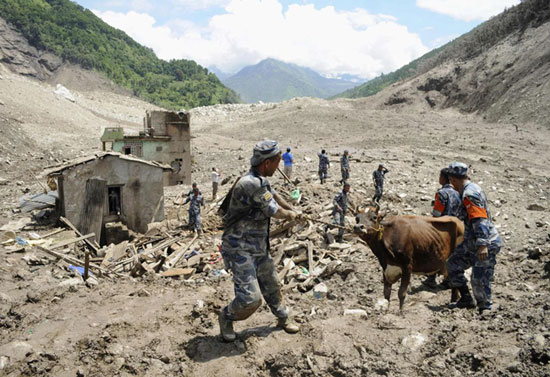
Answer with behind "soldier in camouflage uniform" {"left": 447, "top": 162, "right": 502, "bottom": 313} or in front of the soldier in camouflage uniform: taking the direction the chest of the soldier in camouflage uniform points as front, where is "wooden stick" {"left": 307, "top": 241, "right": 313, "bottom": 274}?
in front

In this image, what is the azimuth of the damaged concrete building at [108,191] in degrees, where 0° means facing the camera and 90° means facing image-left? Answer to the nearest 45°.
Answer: approximately 0°

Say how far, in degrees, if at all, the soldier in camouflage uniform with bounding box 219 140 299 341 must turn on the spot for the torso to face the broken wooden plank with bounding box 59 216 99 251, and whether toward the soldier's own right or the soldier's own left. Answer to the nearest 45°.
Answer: approximately 135° to the soldier's own left

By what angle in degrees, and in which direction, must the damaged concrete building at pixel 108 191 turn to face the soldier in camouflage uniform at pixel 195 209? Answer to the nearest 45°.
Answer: approximately 45° to its left

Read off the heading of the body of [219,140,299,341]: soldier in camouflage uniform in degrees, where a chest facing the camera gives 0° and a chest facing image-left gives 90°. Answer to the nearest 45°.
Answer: approximately 270°

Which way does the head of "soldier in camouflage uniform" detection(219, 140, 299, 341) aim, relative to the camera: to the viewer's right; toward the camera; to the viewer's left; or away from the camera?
to the viewer's right

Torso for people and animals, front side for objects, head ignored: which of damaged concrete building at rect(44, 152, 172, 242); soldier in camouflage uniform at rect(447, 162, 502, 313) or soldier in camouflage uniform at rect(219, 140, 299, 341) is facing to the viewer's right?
soldier in camouflage uniform at rect(219, 140, 299, 341)

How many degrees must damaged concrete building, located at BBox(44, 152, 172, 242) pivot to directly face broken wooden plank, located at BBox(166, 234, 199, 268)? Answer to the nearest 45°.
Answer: approximately 45° to its left

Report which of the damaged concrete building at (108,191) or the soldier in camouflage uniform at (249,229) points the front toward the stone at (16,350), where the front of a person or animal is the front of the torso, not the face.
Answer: the damaged concrete building

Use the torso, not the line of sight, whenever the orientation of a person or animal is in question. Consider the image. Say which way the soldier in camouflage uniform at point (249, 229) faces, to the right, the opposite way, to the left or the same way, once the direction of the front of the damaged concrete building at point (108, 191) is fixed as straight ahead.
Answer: to the left

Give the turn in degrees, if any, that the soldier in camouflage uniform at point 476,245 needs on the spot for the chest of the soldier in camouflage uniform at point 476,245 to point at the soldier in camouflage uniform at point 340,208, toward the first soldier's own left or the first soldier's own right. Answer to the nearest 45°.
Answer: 0° — they already face them

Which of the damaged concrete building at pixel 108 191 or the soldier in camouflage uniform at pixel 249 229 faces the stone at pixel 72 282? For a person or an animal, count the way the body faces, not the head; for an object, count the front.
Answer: the damaged concrete building

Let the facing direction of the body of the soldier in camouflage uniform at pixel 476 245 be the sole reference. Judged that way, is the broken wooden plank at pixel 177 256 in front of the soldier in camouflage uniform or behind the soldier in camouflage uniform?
in front
